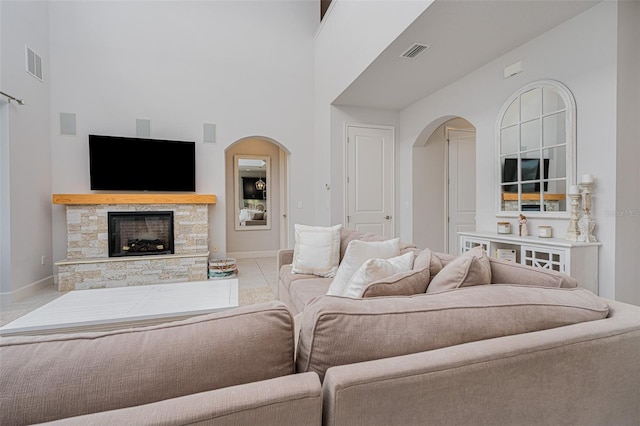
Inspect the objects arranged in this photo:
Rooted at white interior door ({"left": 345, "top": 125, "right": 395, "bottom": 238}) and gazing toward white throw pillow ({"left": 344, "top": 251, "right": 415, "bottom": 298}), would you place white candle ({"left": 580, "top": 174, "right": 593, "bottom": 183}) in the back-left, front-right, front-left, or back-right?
front-left

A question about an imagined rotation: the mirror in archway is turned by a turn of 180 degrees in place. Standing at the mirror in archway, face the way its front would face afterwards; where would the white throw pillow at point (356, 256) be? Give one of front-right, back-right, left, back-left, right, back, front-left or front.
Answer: back

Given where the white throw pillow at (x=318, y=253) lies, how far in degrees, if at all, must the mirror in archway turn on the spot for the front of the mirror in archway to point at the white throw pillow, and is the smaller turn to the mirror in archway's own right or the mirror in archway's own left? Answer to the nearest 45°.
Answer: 0° — it already faces it

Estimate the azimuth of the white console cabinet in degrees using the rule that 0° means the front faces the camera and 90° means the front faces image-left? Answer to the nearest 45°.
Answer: approximately 45°

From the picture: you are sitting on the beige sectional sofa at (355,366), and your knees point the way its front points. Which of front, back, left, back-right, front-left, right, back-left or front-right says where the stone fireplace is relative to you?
front

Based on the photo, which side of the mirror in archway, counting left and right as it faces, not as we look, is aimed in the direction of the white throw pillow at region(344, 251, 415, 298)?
front

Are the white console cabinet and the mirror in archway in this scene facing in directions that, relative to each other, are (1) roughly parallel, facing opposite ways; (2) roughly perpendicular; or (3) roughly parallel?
roughly perpendicular

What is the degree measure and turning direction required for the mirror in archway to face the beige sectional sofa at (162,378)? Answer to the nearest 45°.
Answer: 0° — it already faces it

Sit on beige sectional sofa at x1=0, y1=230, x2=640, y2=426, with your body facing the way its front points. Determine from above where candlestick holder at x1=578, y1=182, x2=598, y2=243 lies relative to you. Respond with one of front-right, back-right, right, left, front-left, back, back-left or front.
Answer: right

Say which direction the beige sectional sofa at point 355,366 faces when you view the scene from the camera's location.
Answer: facing away from the viewer and to the left of the viewer

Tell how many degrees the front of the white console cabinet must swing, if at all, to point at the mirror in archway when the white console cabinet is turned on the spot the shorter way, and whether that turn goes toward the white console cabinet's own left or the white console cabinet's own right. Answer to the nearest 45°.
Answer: approximately 45° to the white console cabinet's own right

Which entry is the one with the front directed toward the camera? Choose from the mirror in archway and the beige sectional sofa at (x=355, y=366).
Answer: the mirror in archway

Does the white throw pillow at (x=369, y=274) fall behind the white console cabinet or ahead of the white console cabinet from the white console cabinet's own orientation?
ahead

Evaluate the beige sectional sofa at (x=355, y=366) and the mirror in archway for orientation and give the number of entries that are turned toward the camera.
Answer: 1

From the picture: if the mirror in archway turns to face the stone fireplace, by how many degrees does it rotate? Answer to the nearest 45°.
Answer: approximately 45° to its right

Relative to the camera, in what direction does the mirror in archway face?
facing the viewer

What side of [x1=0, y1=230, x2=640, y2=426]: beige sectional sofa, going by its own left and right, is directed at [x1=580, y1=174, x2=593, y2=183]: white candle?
right
